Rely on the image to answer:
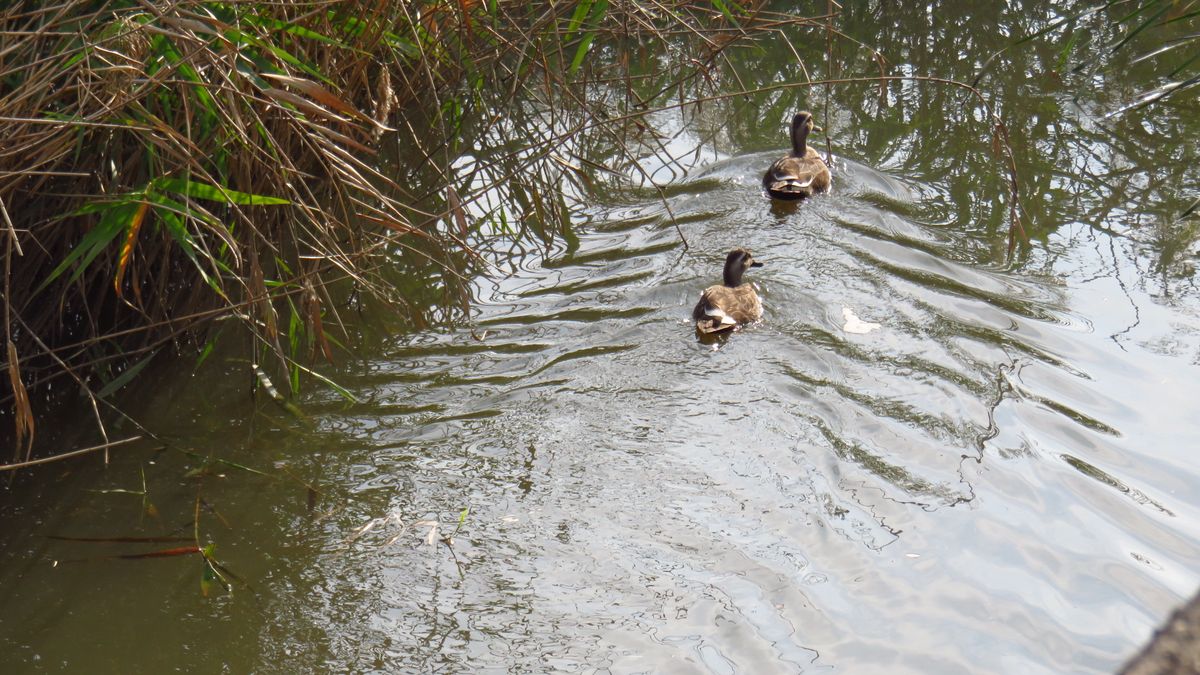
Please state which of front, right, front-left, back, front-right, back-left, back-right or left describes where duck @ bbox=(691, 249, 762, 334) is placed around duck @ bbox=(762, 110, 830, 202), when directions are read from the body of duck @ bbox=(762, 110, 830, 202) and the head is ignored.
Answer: back-right

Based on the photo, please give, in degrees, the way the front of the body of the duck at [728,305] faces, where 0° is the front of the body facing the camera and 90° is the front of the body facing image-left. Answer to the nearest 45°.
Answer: approximately 225°

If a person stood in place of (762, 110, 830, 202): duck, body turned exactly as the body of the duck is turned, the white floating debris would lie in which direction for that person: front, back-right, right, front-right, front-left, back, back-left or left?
back-right

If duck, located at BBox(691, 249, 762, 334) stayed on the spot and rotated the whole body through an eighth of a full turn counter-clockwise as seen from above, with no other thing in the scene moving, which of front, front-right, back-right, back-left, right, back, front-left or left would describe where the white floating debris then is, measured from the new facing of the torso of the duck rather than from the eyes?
right

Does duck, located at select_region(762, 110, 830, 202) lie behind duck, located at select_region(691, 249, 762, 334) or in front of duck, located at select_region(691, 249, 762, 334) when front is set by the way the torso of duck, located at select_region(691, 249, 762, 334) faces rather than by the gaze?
in front

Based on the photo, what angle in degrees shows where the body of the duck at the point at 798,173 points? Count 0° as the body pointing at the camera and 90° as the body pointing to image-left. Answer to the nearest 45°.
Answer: approximately 225°

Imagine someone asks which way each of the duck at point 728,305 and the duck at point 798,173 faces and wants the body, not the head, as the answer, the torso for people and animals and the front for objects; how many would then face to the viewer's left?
0
